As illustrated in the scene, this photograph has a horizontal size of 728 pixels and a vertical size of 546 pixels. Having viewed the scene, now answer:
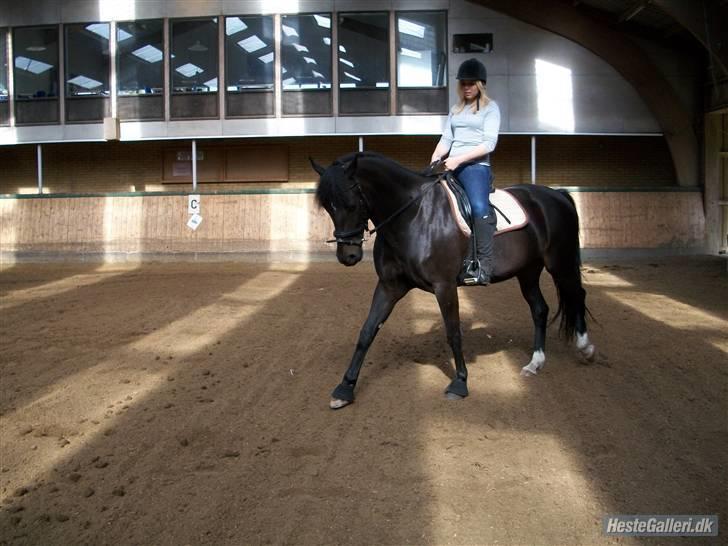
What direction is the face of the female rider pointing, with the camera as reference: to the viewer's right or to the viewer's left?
to the viewer's left

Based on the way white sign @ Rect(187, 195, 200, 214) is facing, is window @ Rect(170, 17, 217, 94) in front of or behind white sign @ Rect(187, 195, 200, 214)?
behind

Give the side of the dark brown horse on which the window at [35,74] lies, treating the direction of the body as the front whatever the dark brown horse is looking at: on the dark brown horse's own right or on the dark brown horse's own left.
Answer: on the dark brown horse's own right

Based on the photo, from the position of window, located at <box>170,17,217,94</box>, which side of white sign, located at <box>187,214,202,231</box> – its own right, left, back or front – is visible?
back

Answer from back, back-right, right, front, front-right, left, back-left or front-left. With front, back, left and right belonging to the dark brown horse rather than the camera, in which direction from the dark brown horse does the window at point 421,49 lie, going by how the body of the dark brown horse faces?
back-right
